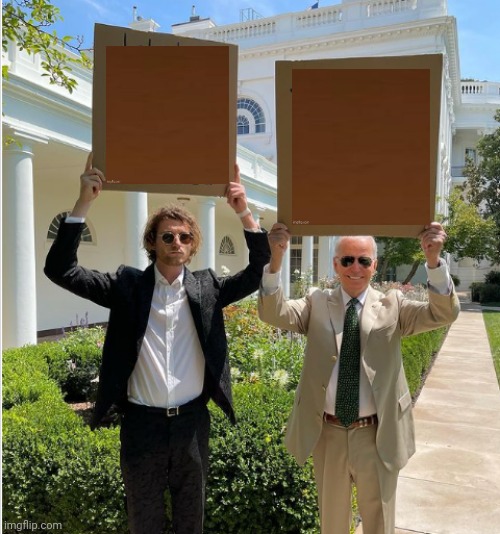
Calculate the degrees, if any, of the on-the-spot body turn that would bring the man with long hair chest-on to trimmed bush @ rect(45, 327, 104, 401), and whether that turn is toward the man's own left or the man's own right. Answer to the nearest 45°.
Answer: approximately 180°

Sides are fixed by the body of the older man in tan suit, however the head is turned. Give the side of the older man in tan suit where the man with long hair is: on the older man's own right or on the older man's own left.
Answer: on the older man's own right

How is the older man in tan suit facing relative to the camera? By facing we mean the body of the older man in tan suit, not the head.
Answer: toward the camera

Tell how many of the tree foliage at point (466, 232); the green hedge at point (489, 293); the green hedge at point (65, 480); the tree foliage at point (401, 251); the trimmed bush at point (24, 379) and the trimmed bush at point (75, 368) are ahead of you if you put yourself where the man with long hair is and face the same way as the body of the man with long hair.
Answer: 0

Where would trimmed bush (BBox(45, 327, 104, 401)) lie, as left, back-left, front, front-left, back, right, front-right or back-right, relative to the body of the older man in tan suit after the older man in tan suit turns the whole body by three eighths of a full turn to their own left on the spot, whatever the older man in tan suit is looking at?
left

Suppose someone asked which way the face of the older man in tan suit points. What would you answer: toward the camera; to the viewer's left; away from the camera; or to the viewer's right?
toward the camera

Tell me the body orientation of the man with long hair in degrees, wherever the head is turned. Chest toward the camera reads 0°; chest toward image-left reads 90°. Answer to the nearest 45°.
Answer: approximately 0°

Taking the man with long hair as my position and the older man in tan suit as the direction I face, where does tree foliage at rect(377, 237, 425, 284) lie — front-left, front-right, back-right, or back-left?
front-left

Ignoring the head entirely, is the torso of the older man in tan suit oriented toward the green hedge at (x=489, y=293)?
no

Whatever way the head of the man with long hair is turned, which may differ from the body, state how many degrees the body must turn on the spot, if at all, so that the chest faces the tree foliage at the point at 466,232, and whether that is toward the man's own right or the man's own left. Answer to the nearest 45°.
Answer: approximately 135° to the man's own left

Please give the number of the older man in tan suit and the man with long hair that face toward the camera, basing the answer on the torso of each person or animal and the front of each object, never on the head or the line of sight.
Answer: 2

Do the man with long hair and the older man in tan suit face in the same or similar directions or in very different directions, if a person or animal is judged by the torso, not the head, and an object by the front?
same or similar directions

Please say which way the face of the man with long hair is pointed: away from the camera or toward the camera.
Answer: toward the camera

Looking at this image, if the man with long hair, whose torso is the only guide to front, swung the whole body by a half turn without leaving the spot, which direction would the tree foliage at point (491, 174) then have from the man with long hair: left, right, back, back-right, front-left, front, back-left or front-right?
front-right

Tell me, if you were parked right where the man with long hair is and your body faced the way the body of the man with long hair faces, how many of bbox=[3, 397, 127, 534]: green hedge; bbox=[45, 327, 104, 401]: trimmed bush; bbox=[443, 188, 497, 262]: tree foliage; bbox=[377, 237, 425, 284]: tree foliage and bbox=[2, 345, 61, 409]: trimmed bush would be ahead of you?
0

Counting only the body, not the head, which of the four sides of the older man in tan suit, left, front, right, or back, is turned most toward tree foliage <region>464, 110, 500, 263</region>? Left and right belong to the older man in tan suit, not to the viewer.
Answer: back
